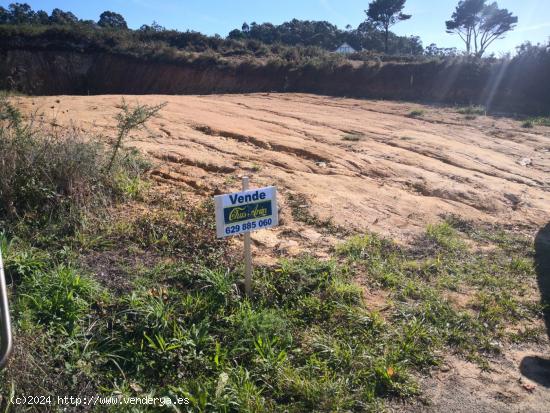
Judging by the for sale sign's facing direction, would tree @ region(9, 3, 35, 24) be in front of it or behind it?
behind

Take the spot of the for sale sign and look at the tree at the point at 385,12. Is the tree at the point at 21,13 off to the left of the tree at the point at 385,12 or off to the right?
left

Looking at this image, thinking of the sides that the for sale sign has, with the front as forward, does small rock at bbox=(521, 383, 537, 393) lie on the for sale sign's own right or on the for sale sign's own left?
on the for sale sign's own left

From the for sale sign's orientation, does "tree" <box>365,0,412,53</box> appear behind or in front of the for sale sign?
behind

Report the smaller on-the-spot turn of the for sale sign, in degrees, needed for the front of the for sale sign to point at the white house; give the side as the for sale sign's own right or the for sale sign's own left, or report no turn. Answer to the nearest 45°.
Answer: approximately 180°

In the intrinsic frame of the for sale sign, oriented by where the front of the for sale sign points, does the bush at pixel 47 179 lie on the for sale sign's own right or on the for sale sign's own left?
on the for sale sign's own right

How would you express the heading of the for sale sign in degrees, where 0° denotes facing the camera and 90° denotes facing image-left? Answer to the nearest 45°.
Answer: approximately 0°

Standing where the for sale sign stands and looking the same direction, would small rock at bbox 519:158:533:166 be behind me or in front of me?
behind
